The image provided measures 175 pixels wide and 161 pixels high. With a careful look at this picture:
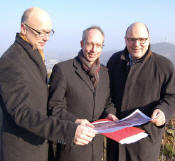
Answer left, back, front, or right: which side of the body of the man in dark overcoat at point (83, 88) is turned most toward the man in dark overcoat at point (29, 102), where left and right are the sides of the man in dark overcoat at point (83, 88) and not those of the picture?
right

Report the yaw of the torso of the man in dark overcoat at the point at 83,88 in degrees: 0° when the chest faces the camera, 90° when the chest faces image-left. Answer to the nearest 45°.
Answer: approximately 315°

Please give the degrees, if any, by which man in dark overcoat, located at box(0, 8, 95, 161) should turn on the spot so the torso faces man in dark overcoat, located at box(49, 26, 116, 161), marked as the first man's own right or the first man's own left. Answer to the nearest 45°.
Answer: approximately 45° to the first man's own left

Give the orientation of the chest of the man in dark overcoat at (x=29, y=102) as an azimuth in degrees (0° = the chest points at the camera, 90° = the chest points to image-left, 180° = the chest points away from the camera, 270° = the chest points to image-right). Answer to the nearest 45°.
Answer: approximately 270°
